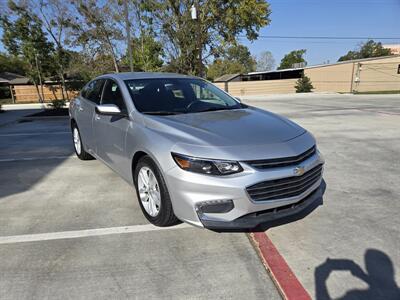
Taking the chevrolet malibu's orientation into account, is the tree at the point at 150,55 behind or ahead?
behind

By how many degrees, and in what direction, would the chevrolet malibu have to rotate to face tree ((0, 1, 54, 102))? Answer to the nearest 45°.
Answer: approximately 180°

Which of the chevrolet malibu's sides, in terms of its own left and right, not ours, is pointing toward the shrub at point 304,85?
left

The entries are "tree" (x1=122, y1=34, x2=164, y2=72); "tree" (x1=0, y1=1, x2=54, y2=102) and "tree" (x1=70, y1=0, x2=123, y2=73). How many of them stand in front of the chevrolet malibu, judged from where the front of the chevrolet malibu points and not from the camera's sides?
0

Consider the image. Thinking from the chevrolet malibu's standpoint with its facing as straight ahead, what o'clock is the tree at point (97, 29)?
The tree is roughly at 7 o'clock from the chevrolet malibu.

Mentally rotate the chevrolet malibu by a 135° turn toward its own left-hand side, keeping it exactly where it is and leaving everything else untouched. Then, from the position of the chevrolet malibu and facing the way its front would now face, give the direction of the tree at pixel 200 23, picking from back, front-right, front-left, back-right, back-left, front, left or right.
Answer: front

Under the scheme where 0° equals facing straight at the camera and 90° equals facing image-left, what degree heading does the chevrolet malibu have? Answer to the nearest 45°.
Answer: approximately 315°
